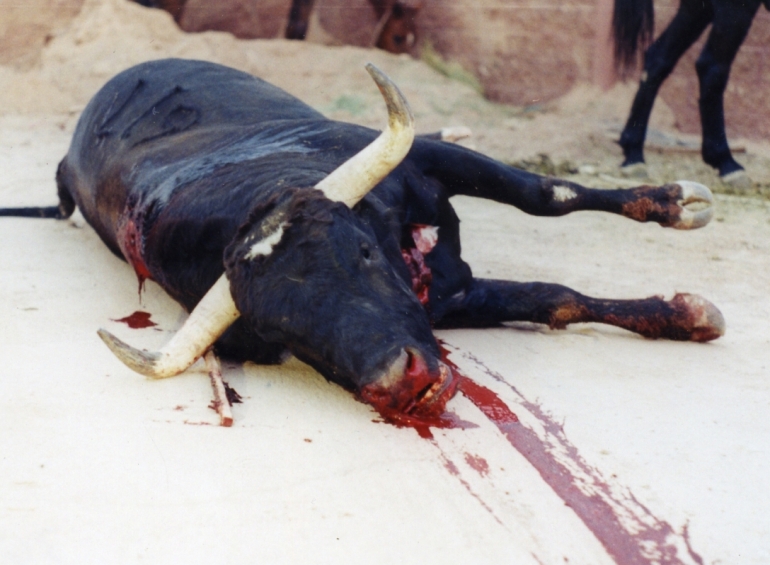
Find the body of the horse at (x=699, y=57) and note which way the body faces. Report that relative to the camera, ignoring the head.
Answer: to the viewer's right

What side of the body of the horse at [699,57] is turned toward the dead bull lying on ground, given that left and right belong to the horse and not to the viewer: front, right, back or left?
right
